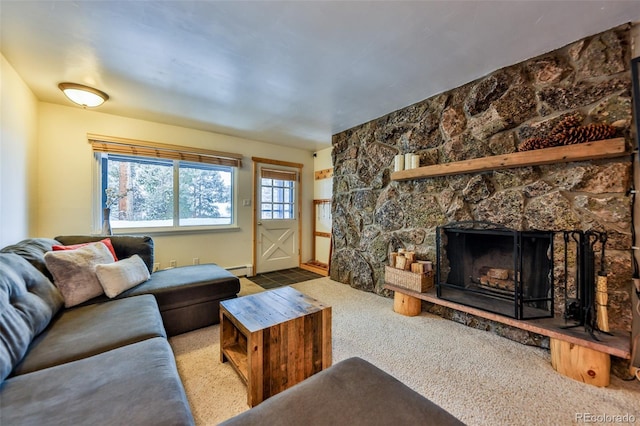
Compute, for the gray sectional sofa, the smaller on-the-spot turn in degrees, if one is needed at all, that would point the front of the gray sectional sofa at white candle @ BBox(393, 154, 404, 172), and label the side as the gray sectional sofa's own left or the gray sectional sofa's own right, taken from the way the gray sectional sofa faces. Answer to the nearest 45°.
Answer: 0° — it already faces it

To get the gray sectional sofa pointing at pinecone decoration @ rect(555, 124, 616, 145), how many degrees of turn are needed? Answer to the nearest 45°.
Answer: approximately 45° to its right

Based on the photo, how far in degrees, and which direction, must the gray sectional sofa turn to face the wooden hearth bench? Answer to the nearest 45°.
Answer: approximately 45° to its right

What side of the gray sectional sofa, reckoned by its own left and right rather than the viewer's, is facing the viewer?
right

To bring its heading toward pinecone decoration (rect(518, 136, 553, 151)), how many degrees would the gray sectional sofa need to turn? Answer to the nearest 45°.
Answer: approximately 45° to its right

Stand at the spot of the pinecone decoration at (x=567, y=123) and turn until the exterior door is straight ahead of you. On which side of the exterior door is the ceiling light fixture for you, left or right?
left

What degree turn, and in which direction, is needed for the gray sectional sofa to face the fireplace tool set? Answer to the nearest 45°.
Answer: approximately 45° to its right

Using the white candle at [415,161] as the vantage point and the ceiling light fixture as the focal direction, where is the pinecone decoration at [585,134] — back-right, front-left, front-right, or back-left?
back-left

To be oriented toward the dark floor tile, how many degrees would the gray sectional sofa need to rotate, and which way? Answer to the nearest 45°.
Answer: approximately 45° to its left
